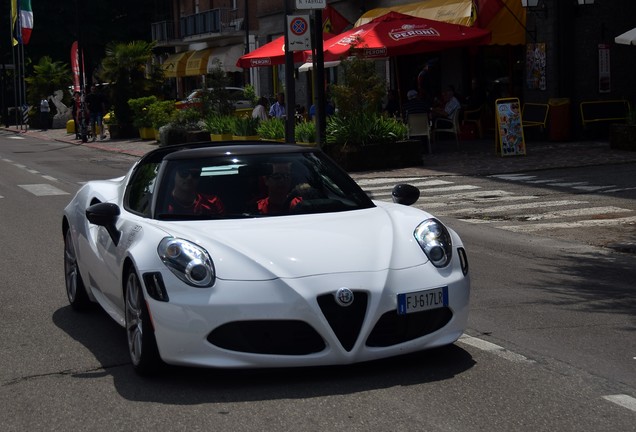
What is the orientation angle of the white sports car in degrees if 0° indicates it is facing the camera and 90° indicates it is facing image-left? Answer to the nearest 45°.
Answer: approximately 315°

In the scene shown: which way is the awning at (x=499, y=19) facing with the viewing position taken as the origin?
facing the viewer and to the left of the viewer

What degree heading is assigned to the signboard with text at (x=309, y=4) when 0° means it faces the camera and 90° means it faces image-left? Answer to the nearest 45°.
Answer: approximately 0°

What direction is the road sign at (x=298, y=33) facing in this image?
toward the camera

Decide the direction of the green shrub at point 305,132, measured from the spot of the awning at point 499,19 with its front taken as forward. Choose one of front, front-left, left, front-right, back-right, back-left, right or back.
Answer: front

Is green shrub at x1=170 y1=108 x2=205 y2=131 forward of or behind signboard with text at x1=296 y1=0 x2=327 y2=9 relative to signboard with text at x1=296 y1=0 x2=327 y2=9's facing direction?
behind

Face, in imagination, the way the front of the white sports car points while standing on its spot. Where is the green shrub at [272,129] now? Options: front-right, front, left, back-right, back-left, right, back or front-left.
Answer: back-left

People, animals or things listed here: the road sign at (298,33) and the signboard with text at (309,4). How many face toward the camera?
2

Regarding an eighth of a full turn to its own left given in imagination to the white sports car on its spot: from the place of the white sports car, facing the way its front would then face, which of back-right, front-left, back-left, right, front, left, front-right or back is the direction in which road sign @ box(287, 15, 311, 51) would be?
left

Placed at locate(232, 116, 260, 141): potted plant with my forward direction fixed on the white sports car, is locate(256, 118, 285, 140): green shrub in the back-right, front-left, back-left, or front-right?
front-left

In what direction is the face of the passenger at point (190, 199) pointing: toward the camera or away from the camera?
toward the camera

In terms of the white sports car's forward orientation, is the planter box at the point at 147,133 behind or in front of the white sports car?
behind

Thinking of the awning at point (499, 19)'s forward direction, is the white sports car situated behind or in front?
in front

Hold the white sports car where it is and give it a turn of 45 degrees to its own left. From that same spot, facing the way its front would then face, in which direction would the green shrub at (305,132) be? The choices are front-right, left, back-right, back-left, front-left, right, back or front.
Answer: left

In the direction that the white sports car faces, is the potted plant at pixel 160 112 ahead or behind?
behind

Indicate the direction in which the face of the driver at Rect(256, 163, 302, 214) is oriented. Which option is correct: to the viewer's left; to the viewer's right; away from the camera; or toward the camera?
toward the camera

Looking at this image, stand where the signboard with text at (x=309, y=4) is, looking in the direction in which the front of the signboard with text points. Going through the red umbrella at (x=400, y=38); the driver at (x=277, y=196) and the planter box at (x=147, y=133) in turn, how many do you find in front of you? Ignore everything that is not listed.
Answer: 1
